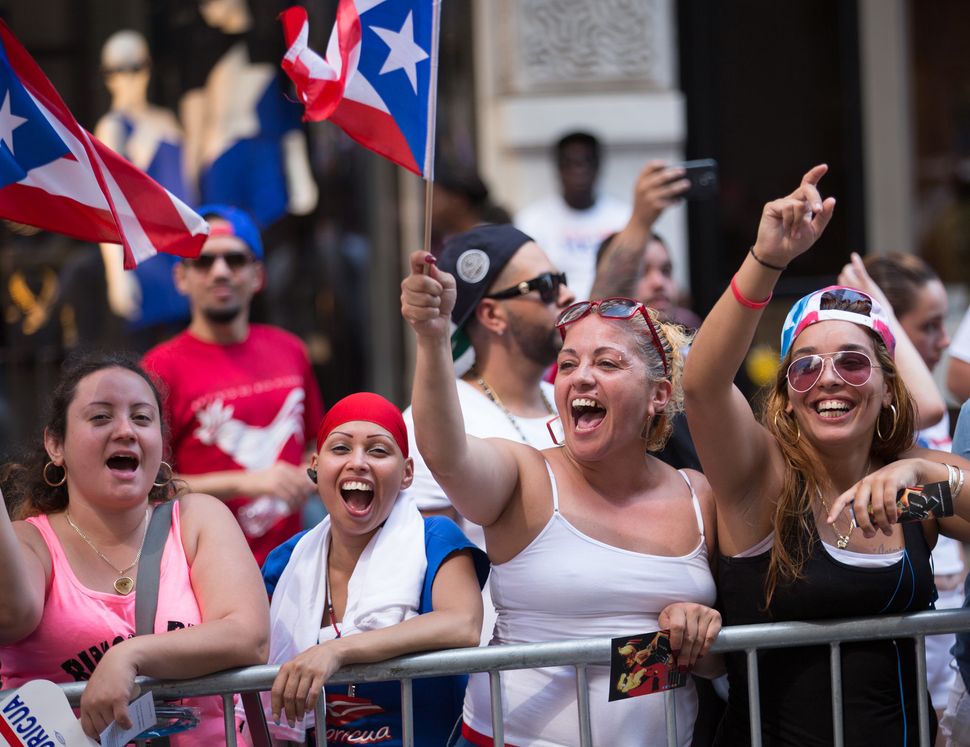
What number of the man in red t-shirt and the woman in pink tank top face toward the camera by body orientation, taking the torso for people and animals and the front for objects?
2

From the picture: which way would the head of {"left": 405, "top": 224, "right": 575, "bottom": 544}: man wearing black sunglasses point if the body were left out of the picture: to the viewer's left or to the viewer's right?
to the viewer's right

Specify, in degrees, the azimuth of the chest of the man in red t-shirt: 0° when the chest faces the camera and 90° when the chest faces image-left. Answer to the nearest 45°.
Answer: approximately 0°

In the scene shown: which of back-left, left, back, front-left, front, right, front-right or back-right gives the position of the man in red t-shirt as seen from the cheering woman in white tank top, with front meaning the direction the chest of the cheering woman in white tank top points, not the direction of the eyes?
back-right

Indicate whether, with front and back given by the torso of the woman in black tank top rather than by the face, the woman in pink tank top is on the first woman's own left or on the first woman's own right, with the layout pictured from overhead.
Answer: on the first woman's own right

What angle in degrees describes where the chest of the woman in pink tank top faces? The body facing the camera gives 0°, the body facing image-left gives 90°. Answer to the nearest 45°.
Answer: approximately 0°

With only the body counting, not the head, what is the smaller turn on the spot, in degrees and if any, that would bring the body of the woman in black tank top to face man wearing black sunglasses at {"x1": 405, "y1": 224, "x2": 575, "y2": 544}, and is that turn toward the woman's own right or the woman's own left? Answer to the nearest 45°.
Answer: approximately 135° to the woman's own right

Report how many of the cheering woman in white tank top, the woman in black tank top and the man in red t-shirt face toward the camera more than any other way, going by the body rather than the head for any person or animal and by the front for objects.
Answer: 3
